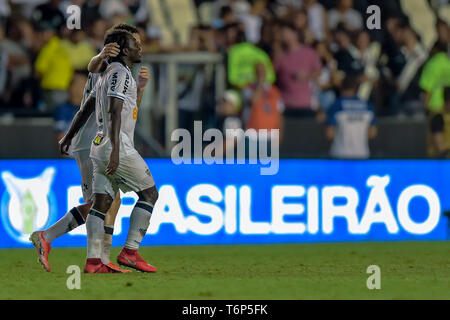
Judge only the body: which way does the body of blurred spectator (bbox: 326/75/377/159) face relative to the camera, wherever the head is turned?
away from the camera

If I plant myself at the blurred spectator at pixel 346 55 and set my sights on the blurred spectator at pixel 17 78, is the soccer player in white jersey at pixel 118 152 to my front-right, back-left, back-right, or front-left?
front-left

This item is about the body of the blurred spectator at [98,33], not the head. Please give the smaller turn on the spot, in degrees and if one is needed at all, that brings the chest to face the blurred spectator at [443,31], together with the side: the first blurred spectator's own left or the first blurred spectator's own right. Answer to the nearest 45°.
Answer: approximately 90° to the first blurred spectator's own left

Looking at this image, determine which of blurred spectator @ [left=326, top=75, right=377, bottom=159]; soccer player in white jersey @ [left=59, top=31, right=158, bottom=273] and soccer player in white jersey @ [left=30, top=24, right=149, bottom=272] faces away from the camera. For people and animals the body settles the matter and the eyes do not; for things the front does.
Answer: the blurred spectator

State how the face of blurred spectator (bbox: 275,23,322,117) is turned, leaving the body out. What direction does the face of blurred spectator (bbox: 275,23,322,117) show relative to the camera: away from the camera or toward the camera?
toward the camera

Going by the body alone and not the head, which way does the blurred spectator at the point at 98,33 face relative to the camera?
toward the camera

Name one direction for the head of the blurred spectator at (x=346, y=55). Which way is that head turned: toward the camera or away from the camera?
toward the camera
